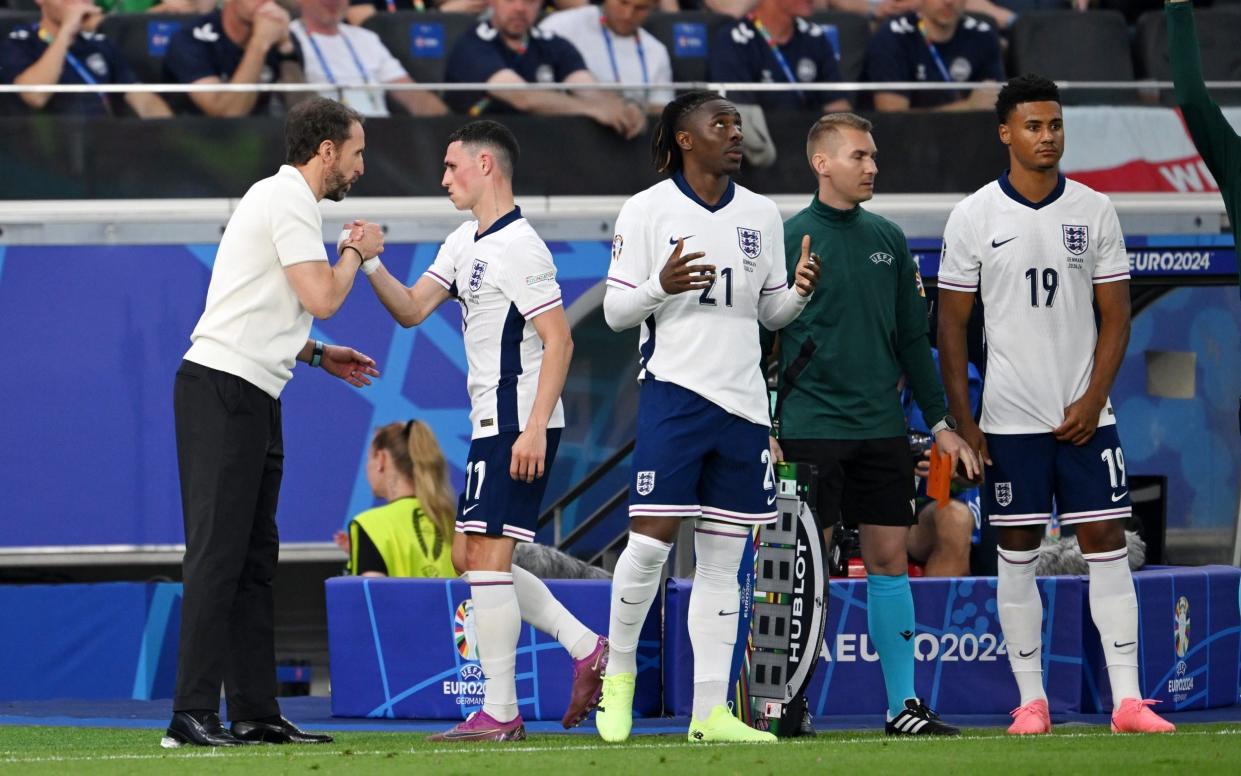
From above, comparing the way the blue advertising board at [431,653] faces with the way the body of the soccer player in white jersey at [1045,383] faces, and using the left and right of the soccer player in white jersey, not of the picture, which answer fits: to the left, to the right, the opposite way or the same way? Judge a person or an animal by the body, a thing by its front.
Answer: the same way

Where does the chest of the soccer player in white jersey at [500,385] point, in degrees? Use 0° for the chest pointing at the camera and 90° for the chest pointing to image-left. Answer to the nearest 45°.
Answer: approximately 90°

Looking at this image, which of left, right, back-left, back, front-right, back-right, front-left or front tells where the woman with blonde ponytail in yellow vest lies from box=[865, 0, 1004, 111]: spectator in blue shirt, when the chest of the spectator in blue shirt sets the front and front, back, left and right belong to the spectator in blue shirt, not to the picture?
front-right

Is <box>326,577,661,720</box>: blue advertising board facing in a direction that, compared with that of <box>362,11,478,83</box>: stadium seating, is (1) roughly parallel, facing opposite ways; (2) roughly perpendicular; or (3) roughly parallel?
roughly parallel

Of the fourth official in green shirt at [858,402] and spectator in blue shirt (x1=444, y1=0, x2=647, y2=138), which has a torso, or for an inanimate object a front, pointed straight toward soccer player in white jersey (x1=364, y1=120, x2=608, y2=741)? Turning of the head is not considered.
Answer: the spectator in blue shirt

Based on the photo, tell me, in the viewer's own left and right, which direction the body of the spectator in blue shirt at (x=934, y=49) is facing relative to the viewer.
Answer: facing the viewer

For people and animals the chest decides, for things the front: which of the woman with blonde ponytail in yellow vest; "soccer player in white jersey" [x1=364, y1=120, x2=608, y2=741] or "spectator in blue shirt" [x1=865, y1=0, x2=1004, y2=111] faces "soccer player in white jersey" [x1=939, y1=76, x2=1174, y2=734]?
the spectator in blue shirt

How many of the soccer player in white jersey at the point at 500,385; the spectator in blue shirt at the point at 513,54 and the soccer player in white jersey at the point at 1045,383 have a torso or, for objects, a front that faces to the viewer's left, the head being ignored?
1

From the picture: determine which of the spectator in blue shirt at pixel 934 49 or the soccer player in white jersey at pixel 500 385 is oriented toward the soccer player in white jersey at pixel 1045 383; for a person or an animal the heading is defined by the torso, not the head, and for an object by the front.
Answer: the spectator in blue shirt

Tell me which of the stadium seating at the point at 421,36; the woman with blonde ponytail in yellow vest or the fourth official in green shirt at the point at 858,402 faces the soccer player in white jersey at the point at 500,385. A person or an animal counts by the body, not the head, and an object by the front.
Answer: the stadium seating

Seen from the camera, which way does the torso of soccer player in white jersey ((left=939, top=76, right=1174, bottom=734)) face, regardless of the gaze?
toward the camera

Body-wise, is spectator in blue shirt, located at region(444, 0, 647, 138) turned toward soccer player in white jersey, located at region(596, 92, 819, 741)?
yes

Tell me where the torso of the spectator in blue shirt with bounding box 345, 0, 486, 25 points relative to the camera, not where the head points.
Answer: toward the camera

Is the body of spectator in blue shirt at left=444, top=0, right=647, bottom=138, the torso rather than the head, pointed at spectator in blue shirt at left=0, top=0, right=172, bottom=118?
no

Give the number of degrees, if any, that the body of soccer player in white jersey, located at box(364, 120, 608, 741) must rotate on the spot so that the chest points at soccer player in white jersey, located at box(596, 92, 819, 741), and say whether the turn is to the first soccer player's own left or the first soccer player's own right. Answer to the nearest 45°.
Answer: approximately 135° to the first soccer player's own left

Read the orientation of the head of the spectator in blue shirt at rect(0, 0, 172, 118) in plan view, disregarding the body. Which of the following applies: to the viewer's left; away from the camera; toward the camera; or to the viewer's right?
toward the camera

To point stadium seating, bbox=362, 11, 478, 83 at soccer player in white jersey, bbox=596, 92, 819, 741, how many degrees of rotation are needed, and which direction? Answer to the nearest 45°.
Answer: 0° — it already faces them
